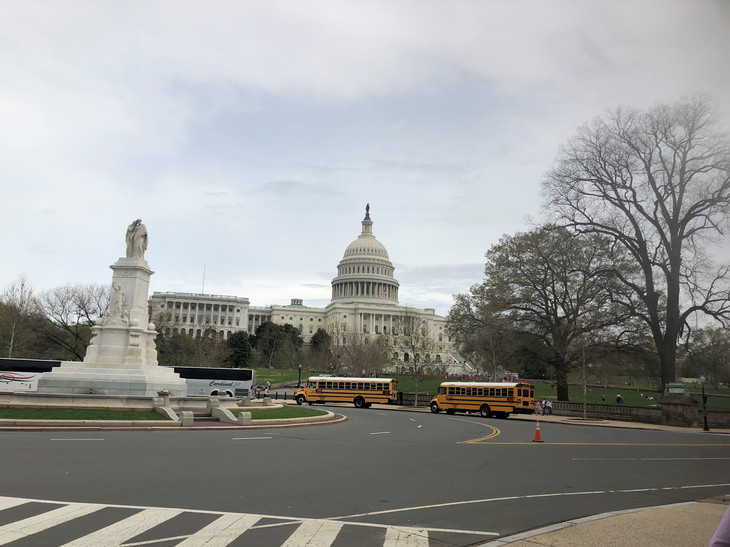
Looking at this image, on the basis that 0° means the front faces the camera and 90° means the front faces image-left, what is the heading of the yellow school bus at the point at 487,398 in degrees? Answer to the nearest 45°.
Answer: approximately 135°

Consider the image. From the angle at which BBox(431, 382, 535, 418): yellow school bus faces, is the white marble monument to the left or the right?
on its left
